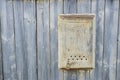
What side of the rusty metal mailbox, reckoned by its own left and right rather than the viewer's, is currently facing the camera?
front
